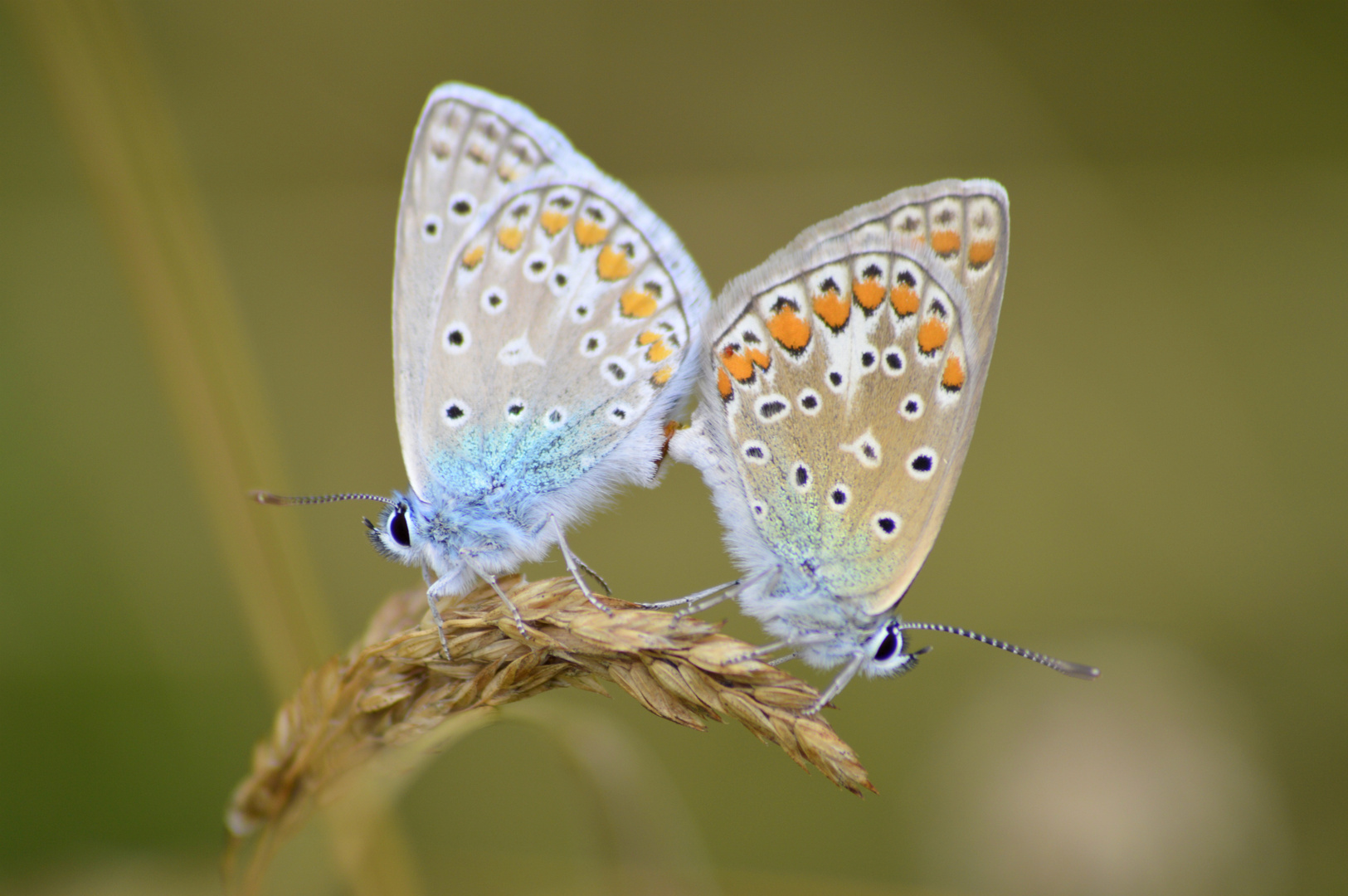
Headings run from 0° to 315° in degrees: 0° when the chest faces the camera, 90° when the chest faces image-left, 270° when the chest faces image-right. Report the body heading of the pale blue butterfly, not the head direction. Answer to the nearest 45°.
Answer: approximately 90°

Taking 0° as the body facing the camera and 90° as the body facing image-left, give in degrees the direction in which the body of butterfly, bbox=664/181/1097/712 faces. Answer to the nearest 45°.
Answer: approximately 270°

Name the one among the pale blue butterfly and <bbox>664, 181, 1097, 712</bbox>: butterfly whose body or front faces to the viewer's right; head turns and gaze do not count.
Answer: the butterfly

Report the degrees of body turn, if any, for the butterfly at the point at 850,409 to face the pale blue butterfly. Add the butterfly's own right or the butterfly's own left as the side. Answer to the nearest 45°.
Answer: approximately 180°

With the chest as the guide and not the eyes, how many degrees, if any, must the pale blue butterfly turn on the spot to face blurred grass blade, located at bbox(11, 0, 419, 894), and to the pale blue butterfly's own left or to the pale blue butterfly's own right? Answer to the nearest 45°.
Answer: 0° — it already faces it

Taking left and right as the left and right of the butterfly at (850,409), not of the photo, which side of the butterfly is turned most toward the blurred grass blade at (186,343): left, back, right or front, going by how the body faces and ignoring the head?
back

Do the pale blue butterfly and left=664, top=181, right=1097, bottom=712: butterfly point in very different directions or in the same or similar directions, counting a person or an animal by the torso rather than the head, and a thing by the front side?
very different directions

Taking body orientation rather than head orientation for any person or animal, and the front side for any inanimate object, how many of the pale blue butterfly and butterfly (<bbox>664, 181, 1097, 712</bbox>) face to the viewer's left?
1
